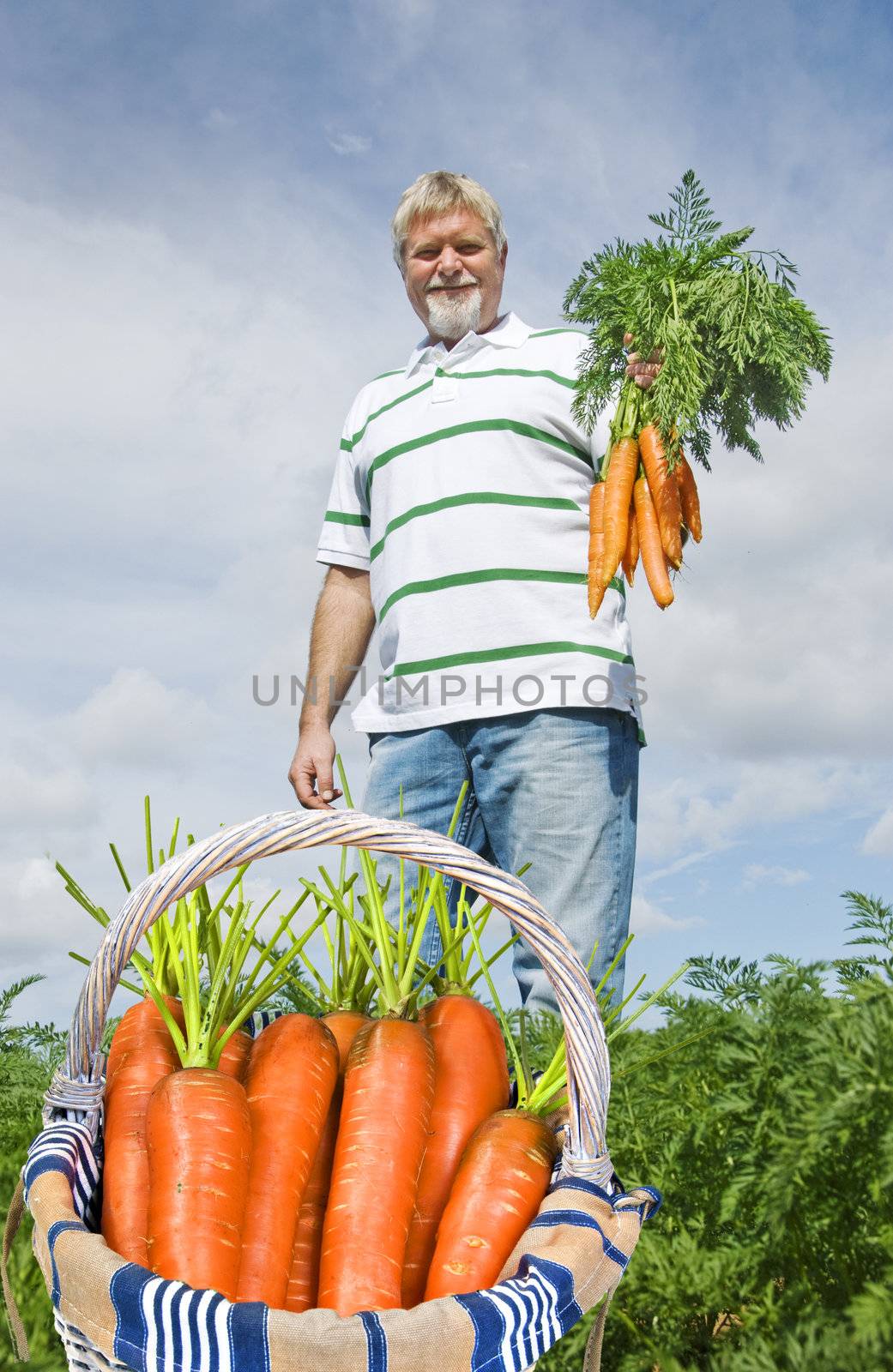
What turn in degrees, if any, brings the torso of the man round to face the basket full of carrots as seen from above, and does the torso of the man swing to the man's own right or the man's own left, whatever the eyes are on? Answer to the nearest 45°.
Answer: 0° — they already face it

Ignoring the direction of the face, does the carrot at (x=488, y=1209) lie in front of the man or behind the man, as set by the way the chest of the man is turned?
in front

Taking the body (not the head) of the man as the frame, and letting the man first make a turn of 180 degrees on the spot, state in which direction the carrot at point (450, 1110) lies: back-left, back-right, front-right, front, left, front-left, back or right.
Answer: back

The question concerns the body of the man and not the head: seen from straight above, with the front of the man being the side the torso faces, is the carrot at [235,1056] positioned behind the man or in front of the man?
in front

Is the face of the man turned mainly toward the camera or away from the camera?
toward the camera

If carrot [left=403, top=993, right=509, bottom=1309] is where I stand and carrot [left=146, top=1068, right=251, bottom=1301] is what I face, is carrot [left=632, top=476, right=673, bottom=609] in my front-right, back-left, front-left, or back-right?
back-right

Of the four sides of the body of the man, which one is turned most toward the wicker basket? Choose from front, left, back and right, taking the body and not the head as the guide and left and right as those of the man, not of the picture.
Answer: front

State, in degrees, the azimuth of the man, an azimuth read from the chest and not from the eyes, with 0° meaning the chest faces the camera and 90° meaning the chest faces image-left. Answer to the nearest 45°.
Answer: approximately 0°
